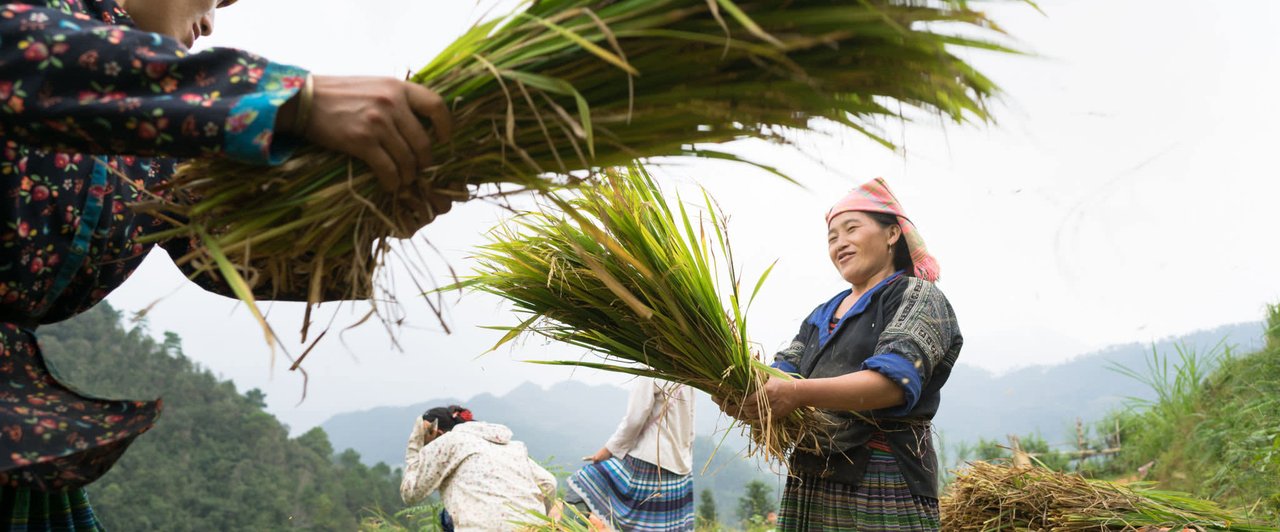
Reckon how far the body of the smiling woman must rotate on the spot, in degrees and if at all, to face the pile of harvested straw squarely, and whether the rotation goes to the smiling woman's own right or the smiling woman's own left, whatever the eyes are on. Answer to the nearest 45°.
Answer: approximately 180°

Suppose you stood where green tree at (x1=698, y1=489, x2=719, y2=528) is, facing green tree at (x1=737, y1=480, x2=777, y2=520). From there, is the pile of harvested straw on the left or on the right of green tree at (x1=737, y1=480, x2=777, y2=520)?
right

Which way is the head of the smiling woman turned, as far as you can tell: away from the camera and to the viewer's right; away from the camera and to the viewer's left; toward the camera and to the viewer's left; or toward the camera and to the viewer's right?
toward the camera and to the viewer's left

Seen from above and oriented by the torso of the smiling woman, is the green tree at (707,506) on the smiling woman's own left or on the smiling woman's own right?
on the smiling woman's own right

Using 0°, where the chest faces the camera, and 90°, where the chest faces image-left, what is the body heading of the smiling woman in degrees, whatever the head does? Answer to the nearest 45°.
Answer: approximately 45°

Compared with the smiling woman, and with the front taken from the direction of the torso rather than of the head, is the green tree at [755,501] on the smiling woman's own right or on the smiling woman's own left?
on the smiling woman's own right
